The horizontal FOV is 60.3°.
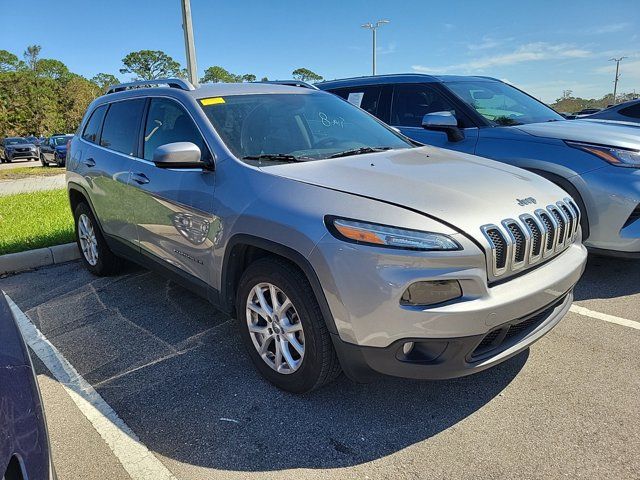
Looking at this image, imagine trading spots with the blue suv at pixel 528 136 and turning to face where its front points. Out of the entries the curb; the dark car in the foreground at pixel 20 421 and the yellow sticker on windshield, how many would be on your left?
0

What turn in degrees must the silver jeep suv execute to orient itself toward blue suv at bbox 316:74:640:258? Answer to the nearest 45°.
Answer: approximately 90° to its left

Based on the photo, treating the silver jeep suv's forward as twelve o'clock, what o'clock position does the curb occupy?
The curb is roughly at 6 o'clock from the silver jeep suv.

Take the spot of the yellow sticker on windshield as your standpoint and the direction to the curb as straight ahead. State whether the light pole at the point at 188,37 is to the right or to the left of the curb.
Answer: right

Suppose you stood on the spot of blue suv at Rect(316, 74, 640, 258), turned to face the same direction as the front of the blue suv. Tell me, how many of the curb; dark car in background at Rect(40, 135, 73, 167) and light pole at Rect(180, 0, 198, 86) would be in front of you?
0

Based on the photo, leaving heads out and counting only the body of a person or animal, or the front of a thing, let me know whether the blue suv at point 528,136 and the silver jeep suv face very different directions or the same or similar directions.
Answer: same or similar directions

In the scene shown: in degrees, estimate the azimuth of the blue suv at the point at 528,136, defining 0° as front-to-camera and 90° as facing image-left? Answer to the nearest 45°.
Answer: approximately 315°

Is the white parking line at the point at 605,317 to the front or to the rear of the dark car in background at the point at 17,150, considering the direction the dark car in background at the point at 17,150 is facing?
to the front

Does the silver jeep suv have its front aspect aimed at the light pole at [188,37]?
no

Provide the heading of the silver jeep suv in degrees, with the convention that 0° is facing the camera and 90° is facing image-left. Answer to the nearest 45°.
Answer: approximately 315°

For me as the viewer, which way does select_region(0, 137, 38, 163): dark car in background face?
facing the viewer and to the right of the viewer

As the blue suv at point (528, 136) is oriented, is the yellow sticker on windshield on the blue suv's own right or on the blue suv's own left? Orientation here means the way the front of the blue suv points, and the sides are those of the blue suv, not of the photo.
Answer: on the blue suv's own right

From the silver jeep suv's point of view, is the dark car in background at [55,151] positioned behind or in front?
behind

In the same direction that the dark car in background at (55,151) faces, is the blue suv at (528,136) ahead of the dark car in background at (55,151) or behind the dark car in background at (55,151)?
ahead

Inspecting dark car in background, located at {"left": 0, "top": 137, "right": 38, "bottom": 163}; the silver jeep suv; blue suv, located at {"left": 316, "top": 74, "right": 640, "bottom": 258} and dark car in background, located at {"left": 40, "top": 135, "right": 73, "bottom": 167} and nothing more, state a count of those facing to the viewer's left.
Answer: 0

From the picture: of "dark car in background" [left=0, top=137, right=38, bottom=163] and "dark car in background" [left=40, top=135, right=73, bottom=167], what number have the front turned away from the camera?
0

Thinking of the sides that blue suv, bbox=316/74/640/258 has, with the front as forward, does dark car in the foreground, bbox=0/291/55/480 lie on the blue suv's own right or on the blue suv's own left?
on the blue suv's own right
